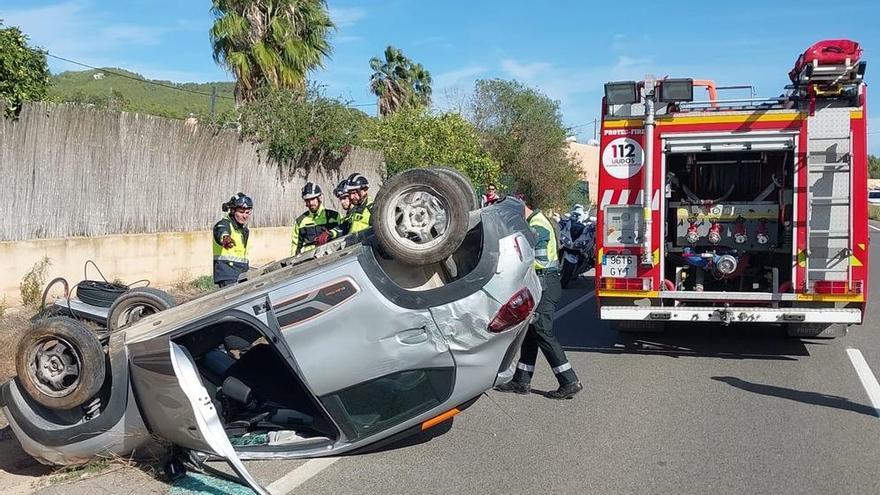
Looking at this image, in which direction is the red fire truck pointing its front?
away from the camera

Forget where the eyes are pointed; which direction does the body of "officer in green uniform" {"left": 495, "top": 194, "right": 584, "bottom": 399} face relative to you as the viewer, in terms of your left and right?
facing to the left of the viewer

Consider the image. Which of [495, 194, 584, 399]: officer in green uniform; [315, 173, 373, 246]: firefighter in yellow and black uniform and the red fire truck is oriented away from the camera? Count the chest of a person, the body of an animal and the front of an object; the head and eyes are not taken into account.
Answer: the red fire truck

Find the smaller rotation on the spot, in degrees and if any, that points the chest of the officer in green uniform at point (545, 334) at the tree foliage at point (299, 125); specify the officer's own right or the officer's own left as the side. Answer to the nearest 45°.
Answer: approximately 45° to the officer's own right

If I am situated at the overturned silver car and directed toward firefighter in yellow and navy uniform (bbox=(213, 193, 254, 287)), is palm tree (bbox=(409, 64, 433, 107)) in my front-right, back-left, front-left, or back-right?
front-right

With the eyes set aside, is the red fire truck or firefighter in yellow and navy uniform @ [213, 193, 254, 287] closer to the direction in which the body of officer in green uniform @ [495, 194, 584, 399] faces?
the firefighter in yellow and navy uniform

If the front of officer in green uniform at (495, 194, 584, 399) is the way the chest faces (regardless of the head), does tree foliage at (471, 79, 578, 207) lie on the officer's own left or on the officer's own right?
on the officer's own right

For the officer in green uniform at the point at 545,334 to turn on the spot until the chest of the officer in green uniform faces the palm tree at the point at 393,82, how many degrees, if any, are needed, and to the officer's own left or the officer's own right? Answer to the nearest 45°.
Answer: approximately 90° to the officer's own right

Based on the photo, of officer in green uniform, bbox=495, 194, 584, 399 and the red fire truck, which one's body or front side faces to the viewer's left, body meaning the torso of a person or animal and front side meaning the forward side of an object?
the officer in green uniform

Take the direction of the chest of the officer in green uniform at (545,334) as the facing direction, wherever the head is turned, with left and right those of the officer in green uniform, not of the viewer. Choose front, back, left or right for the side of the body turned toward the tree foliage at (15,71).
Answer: front

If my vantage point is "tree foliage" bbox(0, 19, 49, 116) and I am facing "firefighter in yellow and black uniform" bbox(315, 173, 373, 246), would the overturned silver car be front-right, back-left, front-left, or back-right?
front-right
